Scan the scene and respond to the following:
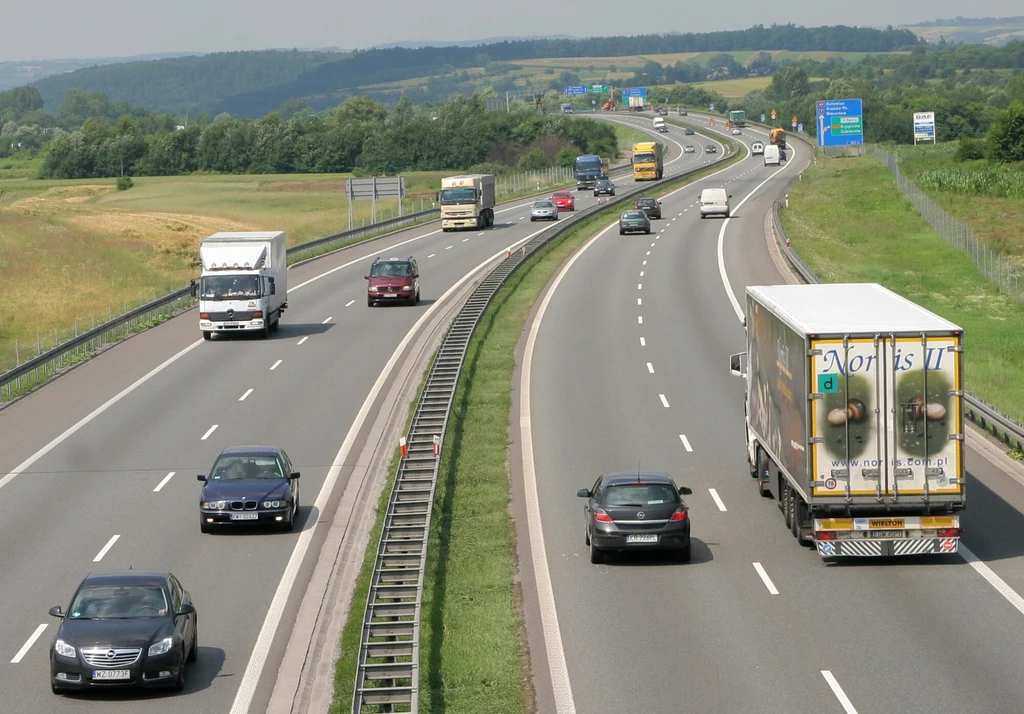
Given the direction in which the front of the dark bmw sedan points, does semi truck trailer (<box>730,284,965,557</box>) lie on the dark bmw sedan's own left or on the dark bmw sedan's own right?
on the dark bmw sedan's own left

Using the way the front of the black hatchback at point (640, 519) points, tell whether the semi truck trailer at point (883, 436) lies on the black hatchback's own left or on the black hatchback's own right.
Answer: on the black hatchback's own right

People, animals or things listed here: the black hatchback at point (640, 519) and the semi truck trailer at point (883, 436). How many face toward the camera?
0

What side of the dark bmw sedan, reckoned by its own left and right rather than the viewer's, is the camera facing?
front

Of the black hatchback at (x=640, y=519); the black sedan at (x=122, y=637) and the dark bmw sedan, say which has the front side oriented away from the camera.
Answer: the black hatchback at (x=640, y=519)

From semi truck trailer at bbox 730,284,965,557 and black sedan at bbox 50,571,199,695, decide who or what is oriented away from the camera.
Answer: the semi truck trailer

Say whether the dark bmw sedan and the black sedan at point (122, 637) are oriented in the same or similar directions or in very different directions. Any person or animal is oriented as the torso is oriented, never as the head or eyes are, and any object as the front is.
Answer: same or similar directions

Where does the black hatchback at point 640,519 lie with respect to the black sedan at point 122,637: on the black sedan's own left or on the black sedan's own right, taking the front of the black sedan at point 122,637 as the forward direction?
on the black sedan's own left

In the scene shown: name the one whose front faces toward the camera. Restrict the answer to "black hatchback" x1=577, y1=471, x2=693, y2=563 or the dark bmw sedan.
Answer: the dark bmw sedan

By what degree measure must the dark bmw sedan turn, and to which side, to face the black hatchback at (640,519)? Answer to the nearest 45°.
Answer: approximately 45° to its left

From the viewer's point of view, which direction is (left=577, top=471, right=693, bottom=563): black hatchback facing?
away from the camera

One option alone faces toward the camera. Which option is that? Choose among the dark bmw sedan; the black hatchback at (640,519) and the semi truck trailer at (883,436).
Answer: the dark bmw sedan

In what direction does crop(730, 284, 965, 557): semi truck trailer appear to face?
away from the camera

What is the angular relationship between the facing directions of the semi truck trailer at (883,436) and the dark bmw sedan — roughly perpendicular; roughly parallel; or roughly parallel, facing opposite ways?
roughly parallel, facing opposite ways

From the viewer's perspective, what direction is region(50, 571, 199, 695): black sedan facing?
toward the camera

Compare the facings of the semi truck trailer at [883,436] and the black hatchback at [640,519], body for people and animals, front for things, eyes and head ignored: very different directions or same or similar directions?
same or similar directions
